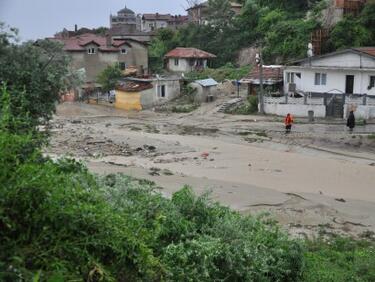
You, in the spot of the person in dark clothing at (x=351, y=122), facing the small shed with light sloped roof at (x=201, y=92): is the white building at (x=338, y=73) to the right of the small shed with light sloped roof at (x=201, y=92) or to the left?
right

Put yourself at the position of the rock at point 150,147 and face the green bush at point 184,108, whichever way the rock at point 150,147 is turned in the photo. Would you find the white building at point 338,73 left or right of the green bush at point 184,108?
right

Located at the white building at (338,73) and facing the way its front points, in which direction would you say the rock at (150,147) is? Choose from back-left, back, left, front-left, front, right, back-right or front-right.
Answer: front-right

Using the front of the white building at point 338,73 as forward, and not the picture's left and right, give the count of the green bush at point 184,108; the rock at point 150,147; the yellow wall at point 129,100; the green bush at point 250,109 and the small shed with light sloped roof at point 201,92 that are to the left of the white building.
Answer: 0

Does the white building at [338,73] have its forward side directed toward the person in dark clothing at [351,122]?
yes

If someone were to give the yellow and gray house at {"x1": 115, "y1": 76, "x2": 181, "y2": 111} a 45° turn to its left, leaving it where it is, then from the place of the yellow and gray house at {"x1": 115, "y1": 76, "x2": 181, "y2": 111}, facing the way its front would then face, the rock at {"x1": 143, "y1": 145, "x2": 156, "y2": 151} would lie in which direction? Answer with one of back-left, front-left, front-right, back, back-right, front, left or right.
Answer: right

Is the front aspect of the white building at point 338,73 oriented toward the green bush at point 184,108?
no

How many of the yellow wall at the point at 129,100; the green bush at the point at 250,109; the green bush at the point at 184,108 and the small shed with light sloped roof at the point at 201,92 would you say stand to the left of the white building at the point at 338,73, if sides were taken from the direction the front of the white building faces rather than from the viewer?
0

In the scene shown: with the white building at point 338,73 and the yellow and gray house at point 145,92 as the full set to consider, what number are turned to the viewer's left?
0

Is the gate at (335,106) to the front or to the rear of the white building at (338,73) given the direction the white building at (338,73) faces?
to the front

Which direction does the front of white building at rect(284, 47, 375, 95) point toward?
toward the camera

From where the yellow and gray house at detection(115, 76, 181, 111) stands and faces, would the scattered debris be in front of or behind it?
in front

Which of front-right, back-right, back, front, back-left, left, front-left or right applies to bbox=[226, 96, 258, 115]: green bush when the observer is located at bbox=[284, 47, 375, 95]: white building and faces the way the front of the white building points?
right

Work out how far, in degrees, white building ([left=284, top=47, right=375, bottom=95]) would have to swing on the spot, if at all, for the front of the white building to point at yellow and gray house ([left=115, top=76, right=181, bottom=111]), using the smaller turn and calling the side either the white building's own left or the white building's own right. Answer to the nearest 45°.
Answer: approximately 90° to the white building's own right
